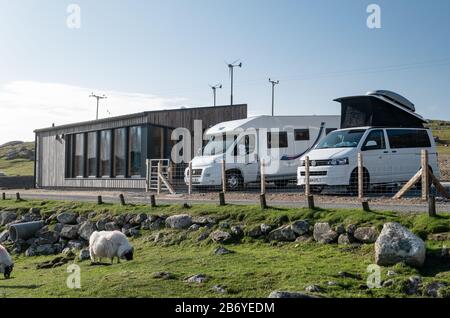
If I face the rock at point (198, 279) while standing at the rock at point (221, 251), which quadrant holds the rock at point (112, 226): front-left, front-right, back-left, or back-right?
back-right

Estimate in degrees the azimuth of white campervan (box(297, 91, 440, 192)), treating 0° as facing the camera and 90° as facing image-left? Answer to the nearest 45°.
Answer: approximately 45°

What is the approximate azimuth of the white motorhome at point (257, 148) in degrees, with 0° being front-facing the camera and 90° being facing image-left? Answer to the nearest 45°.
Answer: approximately 45°

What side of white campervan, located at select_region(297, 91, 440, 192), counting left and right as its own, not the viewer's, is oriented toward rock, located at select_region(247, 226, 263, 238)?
front

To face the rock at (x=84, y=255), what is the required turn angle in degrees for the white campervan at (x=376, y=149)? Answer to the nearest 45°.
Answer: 0° — it already faces it

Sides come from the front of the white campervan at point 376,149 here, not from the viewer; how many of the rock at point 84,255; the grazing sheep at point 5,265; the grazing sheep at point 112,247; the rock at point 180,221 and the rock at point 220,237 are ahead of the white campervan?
5

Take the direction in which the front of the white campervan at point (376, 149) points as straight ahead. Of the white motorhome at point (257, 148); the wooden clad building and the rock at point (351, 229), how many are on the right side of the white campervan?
2
